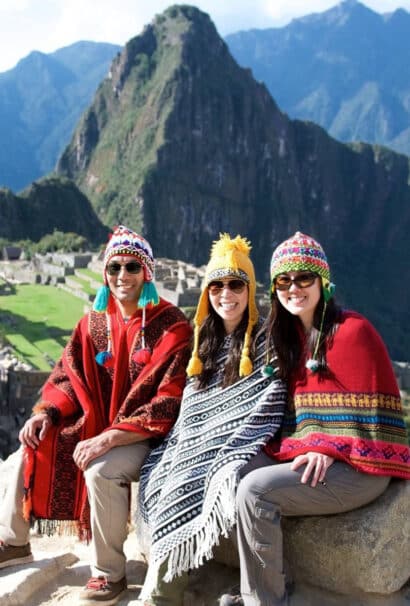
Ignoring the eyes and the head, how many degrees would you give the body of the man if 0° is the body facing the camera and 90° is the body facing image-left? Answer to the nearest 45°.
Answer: approximately 45°

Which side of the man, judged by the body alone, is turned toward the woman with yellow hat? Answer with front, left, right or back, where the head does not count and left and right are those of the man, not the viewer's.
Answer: left

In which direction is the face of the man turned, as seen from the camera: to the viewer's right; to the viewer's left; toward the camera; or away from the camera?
toward the camera

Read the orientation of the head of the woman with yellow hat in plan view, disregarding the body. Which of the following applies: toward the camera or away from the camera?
toward the camera
